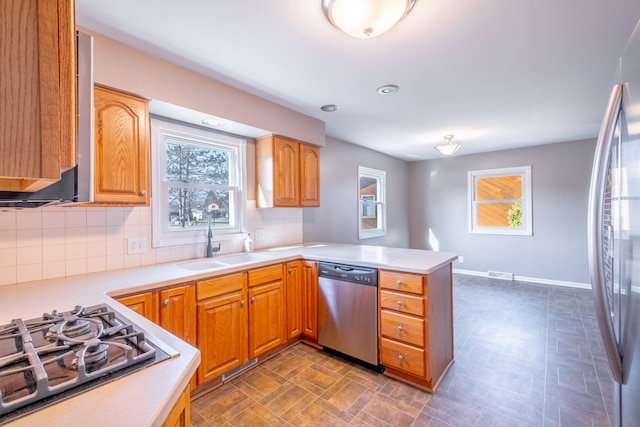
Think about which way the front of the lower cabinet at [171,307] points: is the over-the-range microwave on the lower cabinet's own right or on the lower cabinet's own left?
on the lower cabinet's own right

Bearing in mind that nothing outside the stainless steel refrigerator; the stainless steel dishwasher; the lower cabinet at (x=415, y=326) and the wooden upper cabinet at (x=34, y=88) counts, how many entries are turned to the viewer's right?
1

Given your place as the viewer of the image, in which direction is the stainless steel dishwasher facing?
facing the viewer and to the left of the viewer

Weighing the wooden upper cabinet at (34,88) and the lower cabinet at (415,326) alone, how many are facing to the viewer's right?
1

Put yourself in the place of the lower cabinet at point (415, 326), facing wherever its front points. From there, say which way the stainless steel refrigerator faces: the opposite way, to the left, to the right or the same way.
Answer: to the right

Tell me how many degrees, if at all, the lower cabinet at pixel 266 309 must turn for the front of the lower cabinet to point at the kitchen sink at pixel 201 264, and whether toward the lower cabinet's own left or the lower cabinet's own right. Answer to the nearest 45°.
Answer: approximately 135° to the lower cabinet's own right

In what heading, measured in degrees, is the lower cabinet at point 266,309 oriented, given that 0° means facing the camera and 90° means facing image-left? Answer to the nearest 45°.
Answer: approximately 315°

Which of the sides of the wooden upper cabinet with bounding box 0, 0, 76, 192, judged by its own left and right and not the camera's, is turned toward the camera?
right

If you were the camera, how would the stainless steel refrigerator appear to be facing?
facing to the left of the viewer

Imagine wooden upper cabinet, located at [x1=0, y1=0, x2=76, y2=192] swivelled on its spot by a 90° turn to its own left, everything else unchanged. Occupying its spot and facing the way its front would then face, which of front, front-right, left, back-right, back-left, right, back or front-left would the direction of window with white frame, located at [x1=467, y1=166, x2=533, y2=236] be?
right

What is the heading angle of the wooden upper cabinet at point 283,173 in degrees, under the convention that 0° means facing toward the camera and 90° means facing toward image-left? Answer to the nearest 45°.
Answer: approximately 315°

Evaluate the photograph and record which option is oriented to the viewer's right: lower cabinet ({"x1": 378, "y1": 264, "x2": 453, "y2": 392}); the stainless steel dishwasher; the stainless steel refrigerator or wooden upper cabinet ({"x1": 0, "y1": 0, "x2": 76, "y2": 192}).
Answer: the wooden upper cabinet

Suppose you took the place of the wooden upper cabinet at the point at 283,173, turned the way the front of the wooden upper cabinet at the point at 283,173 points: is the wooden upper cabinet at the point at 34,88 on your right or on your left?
on your right

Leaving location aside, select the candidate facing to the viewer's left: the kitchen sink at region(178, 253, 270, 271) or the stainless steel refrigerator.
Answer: the stainless steel refrigerator
